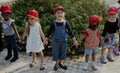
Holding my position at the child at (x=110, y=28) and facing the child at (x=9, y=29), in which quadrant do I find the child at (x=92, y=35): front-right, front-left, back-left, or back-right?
front-left

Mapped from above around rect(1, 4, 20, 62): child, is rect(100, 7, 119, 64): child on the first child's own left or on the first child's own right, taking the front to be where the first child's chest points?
on the first child's own left

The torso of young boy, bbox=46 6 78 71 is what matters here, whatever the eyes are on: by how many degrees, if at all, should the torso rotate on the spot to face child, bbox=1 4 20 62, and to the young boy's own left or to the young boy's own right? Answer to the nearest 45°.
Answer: approximately 90° to the young boy's own right

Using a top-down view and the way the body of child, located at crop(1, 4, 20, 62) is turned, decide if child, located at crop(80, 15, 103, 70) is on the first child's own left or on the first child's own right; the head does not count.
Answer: on the first child's own left

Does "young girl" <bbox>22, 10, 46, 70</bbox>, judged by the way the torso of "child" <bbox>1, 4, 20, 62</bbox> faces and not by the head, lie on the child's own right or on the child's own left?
on the child's own left

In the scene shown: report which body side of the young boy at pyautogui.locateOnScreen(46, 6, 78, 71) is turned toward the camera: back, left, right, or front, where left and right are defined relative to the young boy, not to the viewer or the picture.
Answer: front

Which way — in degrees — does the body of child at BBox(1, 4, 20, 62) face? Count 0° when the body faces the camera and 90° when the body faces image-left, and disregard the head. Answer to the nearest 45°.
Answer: approximately 45°

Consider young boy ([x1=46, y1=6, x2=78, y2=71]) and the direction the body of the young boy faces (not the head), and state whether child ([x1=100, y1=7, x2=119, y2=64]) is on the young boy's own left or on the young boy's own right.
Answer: on the young boy's own left

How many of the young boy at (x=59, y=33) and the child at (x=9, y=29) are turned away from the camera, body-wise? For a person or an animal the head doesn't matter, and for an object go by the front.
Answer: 0

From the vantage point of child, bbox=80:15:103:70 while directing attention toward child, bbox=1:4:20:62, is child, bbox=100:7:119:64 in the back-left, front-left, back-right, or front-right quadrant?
back-right

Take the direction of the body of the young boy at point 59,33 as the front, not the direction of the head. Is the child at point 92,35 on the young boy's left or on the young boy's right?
on the young boy's left
